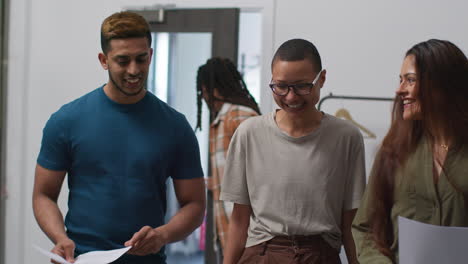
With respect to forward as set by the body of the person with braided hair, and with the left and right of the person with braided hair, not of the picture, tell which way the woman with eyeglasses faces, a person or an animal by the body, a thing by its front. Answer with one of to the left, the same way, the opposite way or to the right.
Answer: to the left

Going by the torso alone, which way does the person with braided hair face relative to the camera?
to the viewer's left

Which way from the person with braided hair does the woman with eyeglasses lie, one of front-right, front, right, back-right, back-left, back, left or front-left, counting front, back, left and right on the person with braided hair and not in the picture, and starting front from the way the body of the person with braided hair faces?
left

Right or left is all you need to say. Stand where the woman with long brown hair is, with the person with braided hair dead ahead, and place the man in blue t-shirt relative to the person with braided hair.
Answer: left

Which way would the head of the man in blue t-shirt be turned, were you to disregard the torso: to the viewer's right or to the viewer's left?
to the viewer's right

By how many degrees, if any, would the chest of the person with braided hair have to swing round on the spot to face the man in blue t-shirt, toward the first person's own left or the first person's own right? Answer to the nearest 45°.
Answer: approximately 90° to the first person's own left

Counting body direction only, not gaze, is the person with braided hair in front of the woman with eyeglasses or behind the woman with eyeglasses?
behind

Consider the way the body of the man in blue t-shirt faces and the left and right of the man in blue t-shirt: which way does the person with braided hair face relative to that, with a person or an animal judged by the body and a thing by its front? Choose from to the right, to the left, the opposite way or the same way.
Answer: to the right

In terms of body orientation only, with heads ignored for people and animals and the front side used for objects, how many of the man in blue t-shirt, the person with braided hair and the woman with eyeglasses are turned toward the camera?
2

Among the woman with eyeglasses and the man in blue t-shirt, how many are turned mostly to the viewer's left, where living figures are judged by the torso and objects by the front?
0

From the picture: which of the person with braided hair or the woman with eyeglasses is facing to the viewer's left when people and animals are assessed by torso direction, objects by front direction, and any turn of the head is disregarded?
the person with braided hair
